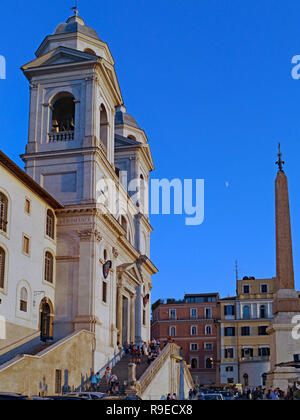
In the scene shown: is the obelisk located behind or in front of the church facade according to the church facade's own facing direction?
in front
